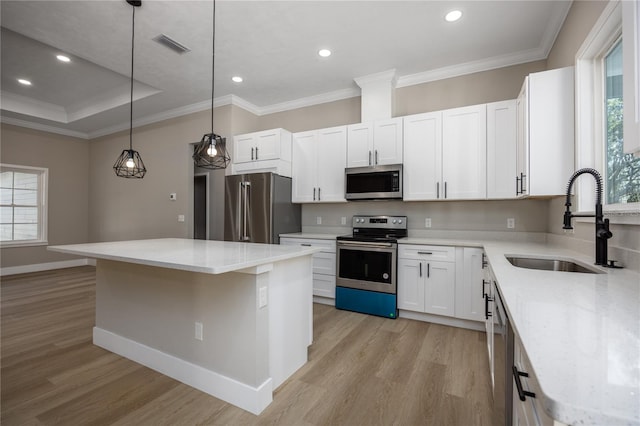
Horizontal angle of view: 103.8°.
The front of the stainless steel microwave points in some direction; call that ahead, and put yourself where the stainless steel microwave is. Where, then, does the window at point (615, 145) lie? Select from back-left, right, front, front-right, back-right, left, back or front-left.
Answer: front-left

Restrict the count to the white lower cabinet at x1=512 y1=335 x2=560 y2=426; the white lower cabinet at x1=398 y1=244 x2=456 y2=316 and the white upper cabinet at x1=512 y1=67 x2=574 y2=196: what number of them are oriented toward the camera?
1

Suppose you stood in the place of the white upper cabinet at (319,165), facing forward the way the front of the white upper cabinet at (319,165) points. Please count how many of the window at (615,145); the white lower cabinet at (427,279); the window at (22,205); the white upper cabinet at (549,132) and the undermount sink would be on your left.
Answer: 4

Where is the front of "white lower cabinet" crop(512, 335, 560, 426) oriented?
to the viewer's left

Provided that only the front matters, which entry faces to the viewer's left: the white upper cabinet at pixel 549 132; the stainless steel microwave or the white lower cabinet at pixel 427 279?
the white upper cabinet

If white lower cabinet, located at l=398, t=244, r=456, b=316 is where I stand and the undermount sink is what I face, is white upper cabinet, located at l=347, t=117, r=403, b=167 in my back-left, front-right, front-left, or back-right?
back-right

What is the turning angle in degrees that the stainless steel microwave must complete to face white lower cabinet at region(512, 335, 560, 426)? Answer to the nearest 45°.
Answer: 0° — it already faces it

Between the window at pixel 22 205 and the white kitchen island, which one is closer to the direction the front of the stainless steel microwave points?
the white kitchen island

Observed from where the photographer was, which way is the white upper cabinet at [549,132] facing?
facing to the left of the viewer

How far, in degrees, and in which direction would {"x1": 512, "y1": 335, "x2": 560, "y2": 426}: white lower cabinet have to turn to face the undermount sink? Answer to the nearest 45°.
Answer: approximately 90° to its right

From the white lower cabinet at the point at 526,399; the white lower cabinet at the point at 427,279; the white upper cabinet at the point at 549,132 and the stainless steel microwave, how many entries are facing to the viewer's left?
2

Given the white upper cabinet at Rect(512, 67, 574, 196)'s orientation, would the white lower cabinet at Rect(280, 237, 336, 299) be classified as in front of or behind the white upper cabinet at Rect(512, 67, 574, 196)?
in front

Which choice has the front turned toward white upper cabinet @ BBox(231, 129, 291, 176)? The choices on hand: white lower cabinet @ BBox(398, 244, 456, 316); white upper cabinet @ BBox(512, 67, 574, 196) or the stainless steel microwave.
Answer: white upper cabinet @ BBox(512, 67, 574, 196)

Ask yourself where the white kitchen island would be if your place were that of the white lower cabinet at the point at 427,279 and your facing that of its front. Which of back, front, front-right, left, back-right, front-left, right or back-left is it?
front-right

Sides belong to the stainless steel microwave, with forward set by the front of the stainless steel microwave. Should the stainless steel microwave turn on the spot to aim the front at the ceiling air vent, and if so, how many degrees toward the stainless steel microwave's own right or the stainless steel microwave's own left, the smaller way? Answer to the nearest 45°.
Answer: approximately 45° to the stainless steel microwave's own right
